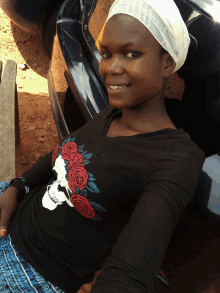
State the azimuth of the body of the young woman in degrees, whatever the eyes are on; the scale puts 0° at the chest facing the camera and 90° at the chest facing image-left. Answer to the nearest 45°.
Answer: approximately 45°
